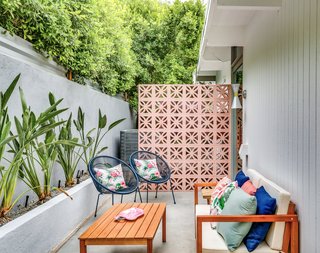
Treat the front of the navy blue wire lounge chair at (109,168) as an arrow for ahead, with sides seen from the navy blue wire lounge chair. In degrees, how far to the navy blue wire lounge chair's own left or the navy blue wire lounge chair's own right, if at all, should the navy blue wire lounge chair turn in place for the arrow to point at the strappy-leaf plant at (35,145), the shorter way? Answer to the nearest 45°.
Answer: approximately 90° to the navy blue wire lounge chair's own right

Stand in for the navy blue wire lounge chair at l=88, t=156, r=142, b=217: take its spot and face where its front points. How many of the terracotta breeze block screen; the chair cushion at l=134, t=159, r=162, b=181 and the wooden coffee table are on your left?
2

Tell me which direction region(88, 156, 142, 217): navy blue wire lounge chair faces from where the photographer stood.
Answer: facing the viewer and to the right of the viewer

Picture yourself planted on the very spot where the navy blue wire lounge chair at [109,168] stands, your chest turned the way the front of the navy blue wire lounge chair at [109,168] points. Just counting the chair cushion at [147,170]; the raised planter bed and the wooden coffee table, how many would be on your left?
1

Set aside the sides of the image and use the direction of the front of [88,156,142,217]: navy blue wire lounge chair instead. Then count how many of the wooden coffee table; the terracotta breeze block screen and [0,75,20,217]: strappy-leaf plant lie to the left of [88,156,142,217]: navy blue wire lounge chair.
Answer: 1
